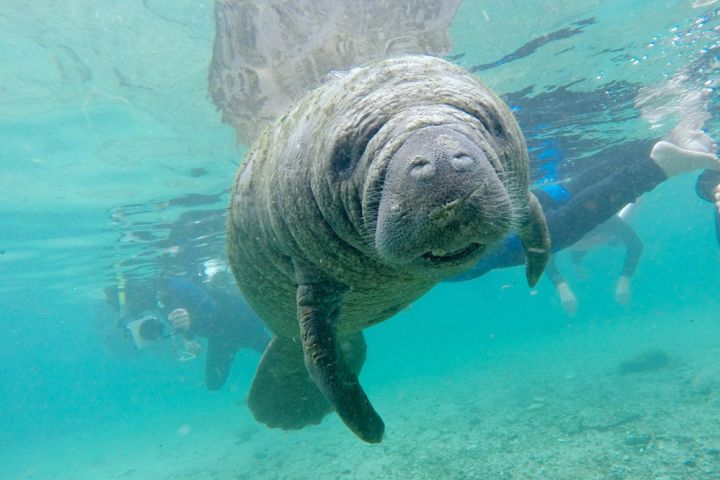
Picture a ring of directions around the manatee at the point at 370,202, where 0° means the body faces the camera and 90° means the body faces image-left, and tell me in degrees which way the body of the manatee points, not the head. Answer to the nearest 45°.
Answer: approximately 315°

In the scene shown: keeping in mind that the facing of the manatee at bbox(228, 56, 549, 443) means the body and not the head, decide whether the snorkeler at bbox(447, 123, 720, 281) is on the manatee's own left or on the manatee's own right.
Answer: on the manatee's own left

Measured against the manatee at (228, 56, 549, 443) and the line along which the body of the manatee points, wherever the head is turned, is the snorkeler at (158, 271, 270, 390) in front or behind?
behind
